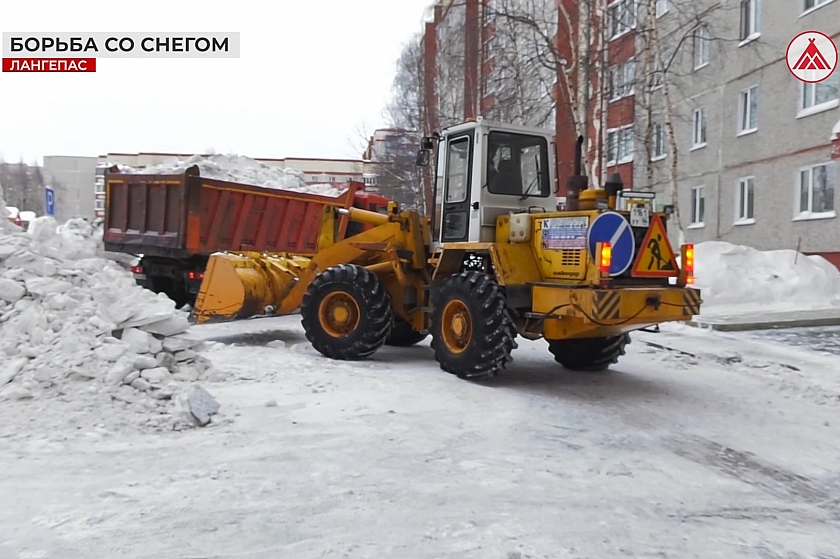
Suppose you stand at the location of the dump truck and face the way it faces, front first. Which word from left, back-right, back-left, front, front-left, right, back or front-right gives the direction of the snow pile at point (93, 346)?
back-right

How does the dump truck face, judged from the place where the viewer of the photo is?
facing away from the viewer and to the right of the viewer

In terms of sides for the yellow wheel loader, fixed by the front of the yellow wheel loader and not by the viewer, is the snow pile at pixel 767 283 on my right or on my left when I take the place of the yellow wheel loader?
on my right

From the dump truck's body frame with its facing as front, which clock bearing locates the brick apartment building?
The brick apartment building is roughly at 1 o'clock from the dump truck.

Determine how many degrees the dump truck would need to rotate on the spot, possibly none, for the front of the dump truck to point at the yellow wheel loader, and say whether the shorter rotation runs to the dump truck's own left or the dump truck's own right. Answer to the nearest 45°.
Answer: approximately 90° to the dump truck's own right

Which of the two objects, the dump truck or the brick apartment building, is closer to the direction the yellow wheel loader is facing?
the dump truck

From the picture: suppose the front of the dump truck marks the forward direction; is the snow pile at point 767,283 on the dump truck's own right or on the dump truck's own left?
on the dump truck's own right

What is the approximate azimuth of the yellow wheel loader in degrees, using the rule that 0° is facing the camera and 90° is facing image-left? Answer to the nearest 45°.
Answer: approximately 135°
